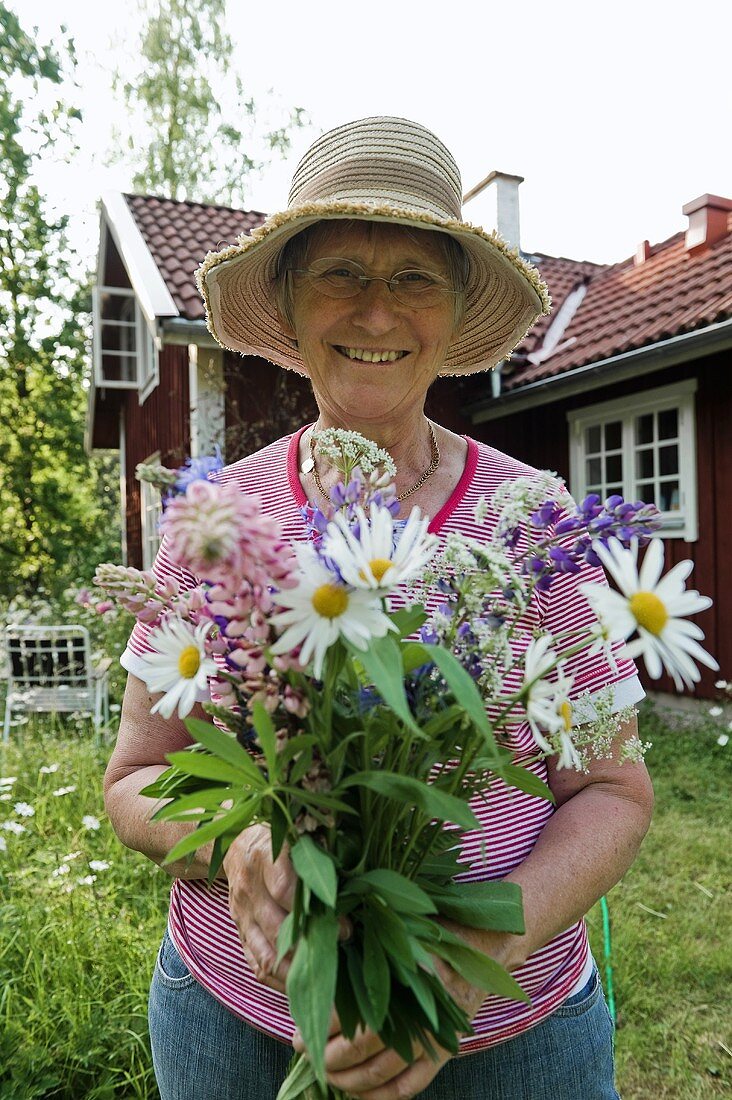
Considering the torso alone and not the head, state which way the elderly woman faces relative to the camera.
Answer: toward the camera

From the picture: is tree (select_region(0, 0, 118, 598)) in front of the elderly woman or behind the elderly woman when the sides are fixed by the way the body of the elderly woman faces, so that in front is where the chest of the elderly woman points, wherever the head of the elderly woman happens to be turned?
behind

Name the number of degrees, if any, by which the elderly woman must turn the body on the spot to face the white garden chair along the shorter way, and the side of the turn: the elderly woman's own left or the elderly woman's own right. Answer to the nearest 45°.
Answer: approximately 135° to the elderly woman's own right

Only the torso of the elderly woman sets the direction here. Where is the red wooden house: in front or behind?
behind

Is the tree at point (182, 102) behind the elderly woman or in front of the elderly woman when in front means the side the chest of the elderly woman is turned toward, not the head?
behind
